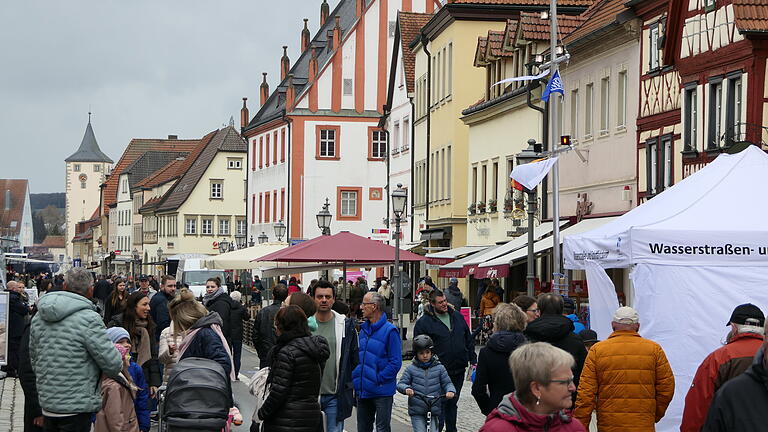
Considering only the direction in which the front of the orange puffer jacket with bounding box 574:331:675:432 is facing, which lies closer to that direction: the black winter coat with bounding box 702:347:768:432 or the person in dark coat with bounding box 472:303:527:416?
the person in dark coat

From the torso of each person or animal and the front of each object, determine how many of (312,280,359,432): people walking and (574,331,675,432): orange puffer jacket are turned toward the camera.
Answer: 1

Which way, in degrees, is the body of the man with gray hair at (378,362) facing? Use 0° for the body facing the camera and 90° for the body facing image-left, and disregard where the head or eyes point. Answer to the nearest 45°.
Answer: approximately 45°

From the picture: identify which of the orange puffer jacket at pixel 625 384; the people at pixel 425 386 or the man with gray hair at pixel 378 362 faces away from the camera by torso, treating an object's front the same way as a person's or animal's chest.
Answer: the orange puffer jacket at pixel 625 384

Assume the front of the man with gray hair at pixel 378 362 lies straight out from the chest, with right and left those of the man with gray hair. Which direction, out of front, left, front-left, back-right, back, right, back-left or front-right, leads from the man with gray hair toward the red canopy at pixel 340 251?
back-right

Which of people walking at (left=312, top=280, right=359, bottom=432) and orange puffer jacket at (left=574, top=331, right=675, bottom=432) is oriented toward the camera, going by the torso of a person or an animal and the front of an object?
the people walking

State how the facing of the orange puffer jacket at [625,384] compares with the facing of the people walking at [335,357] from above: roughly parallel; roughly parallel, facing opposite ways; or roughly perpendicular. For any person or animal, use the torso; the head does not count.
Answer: roughly parallel, facing opposite ways

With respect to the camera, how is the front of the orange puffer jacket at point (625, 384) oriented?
away from the camera

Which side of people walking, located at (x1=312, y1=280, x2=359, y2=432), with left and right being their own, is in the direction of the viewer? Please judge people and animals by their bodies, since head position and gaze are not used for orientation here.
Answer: front

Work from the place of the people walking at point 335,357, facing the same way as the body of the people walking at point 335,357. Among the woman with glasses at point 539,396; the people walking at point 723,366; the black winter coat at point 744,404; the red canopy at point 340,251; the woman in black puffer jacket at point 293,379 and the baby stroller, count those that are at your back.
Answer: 1

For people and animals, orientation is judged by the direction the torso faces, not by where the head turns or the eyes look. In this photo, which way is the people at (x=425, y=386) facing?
toward the camera

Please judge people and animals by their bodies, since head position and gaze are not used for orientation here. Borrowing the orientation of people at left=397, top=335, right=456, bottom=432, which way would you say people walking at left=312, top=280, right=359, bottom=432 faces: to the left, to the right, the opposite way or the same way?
the same way

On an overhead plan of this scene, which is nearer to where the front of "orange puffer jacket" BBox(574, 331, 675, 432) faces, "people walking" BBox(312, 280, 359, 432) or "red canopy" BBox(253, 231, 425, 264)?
the red canopy

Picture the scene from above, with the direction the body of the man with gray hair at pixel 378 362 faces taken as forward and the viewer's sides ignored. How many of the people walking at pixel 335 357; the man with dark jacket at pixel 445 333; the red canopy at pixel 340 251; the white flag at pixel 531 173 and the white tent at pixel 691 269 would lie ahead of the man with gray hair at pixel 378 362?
1
